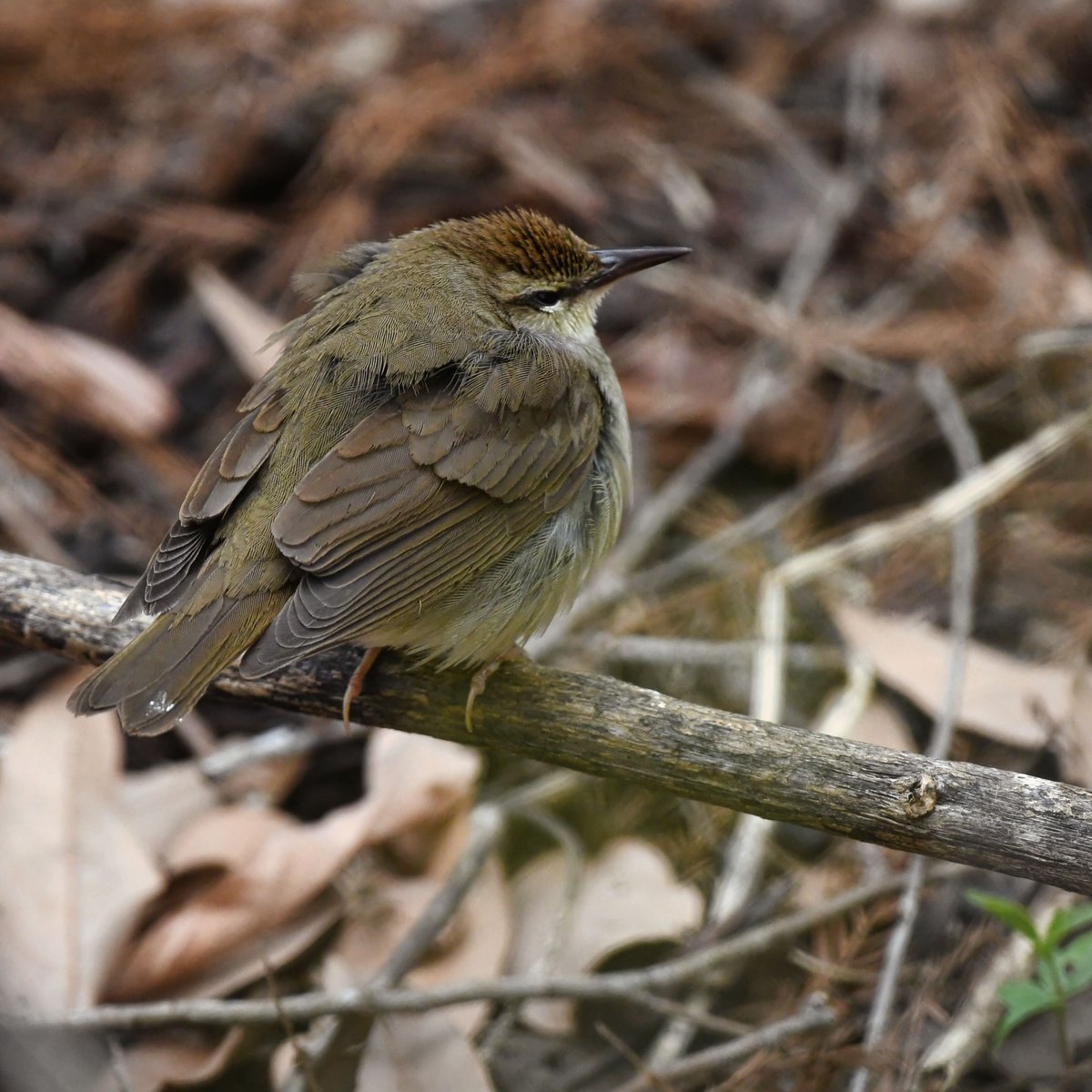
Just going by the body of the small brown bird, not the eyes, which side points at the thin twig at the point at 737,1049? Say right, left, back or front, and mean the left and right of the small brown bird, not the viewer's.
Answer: right

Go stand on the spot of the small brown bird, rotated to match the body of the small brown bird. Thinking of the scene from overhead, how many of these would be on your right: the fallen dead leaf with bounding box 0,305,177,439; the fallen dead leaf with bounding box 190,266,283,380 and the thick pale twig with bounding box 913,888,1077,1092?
1

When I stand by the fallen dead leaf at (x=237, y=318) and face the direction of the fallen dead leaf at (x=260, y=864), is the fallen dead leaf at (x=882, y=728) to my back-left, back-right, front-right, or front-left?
front-left

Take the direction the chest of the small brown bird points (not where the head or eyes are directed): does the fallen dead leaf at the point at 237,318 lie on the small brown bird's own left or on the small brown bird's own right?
on the small brown bird's own left

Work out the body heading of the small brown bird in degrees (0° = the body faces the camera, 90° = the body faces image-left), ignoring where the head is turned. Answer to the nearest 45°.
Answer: approximately 225°
